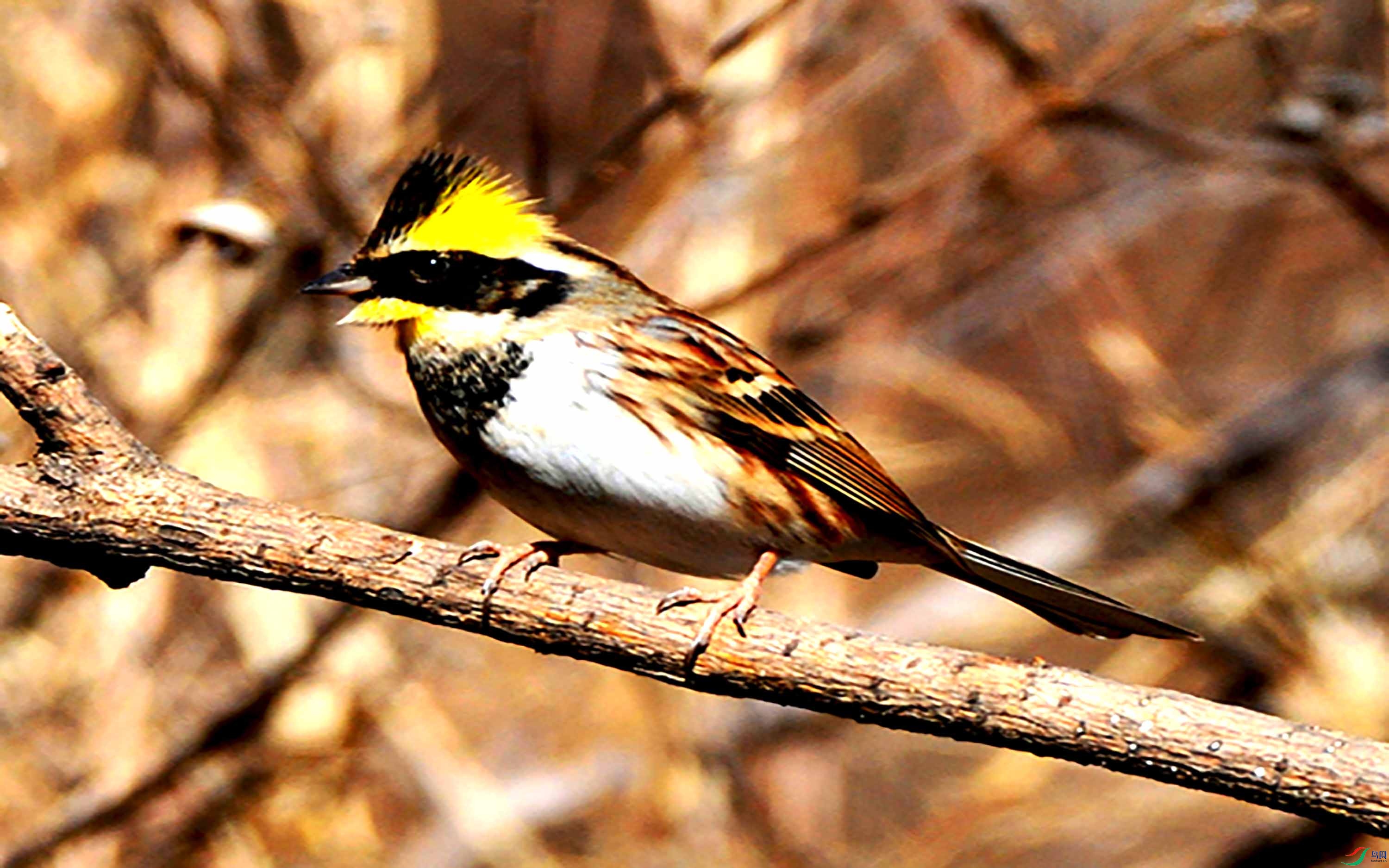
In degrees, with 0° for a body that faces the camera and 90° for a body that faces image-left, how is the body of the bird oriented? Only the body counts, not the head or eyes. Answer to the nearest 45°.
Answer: approximately 90°
